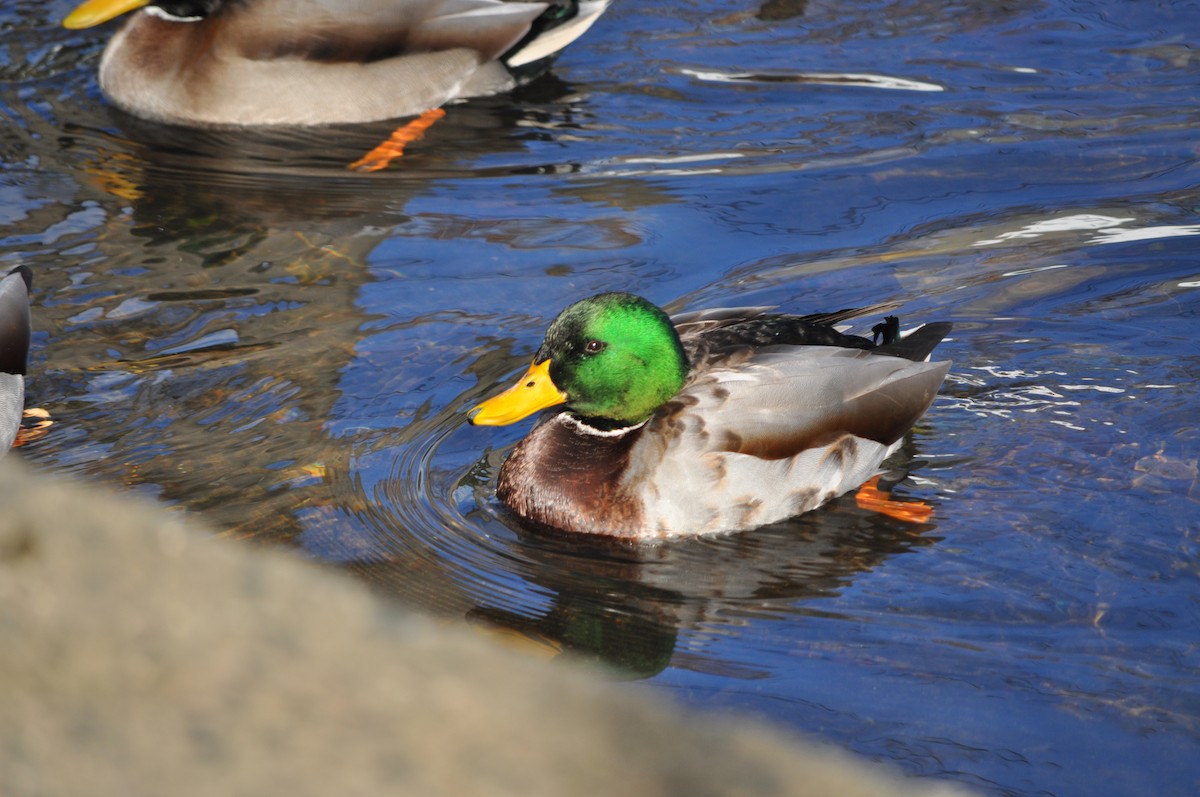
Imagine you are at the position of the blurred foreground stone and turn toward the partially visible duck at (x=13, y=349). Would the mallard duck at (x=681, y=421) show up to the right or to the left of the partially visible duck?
right

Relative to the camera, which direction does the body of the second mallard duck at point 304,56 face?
to the viewer's left

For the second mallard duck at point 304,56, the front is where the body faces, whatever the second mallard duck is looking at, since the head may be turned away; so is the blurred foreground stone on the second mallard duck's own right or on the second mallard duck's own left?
on the second mallard duck's own left
